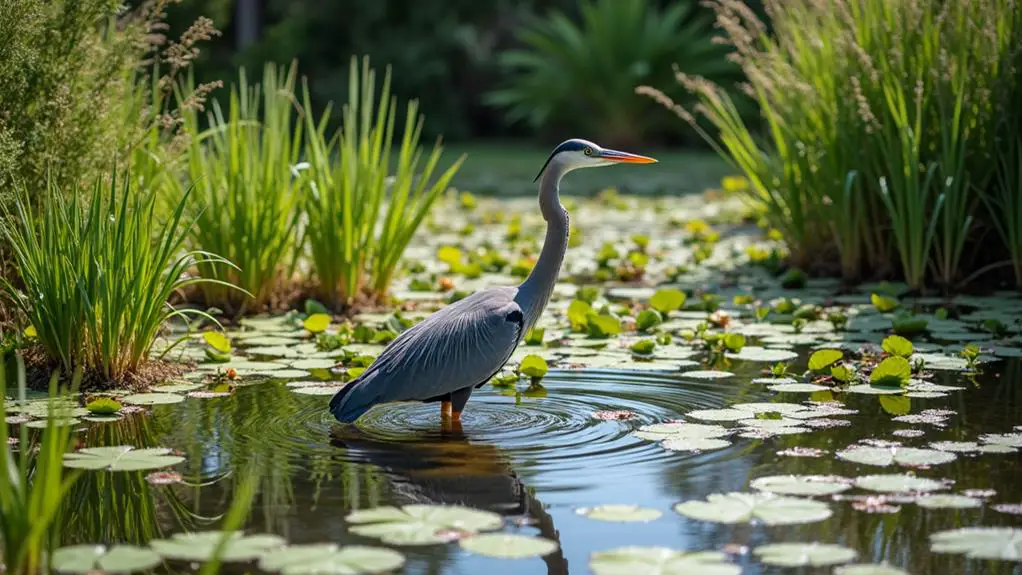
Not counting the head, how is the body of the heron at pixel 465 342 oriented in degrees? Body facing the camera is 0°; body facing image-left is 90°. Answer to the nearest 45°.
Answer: approximately 270°

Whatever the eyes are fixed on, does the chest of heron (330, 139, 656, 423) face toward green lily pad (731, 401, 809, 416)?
yes

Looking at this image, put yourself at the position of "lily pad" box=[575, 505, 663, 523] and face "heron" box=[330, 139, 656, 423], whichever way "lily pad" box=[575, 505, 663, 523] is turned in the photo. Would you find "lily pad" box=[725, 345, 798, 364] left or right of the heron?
right

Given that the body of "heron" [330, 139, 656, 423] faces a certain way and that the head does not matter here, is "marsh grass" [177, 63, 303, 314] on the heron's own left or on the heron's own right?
on the heron's own left

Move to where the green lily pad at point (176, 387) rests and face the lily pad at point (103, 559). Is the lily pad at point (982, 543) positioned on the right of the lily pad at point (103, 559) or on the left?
left

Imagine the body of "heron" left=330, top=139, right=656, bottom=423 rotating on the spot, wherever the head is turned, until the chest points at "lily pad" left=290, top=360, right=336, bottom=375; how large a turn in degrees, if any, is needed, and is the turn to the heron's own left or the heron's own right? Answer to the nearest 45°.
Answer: approximately 135° to the heron's own left

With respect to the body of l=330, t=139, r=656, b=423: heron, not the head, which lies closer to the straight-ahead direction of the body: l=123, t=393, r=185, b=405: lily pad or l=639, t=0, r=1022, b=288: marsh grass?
the marsh grass

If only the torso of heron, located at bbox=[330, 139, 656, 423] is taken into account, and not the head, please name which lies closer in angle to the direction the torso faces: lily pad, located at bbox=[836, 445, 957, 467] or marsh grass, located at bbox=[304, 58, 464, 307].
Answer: the lily pad
